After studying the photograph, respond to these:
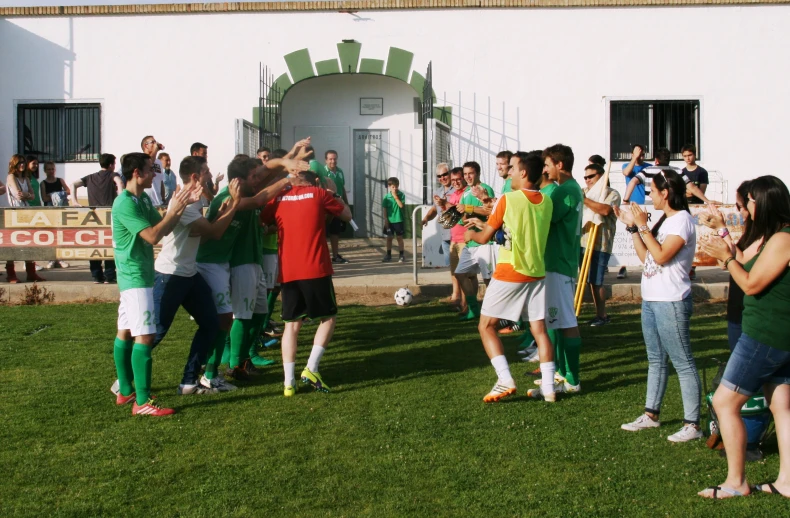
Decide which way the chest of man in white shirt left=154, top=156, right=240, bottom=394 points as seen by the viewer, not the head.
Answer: to the viewer's right

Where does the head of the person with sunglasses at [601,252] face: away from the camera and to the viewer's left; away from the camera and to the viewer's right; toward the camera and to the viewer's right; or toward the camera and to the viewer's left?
toward the camera and to the viewer's left

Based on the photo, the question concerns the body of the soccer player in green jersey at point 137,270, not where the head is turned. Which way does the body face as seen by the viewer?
to the viewer's right

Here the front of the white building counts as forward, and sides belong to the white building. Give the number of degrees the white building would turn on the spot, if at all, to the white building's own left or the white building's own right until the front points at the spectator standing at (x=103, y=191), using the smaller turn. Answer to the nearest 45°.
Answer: approximately 45° to the white building's own right

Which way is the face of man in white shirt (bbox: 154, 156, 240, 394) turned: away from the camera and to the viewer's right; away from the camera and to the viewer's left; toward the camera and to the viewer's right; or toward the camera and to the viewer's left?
away from the camera and to the viewer's right

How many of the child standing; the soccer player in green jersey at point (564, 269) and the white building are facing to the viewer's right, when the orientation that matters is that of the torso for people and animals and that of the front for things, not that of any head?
0

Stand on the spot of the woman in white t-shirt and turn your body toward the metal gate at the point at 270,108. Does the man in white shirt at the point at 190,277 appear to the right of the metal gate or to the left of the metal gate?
left

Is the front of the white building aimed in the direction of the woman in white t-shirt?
yes

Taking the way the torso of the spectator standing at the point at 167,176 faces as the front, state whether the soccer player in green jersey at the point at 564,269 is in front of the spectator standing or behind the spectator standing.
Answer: in front

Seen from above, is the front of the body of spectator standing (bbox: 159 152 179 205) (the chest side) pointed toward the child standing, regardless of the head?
no

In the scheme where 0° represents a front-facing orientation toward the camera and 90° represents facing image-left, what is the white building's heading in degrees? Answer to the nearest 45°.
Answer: approximately 0°

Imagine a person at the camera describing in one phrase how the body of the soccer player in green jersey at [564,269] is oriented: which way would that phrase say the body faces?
to the viewer's left

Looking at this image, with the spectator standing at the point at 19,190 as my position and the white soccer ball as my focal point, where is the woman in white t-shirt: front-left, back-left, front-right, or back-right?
front-right

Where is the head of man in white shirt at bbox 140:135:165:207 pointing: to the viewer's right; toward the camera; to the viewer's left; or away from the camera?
to the viewer's right

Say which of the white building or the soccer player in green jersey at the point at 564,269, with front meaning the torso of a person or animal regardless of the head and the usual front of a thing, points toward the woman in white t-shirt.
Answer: the white building

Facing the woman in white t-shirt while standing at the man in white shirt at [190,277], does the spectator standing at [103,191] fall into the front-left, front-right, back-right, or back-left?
back-left

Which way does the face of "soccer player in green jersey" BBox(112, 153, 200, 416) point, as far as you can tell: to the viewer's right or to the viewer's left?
to the viewer's right

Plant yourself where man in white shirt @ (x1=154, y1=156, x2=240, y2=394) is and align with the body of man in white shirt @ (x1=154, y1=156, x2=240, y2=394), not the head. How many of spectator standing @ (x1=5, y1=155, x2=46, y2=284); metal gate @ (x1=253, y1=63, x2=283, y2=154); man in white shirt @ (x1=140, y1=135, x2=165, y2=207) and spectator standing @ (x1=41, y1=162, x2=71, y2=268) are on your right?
0

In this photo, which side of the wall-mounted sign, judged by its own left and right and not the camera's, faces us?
front
